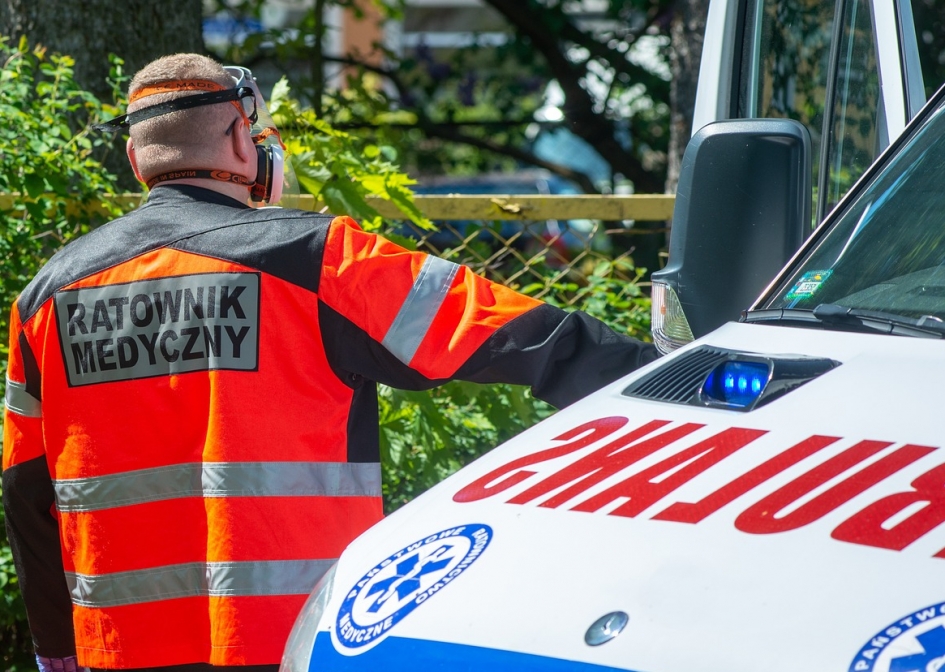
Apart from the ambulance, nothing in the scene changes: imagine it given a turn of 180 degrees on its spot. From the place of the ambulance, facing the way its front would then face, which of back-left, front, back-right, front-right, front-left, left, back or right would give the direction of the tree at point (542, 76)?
front-left

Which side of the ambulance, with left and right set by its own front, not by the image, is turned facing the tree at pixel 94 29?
right

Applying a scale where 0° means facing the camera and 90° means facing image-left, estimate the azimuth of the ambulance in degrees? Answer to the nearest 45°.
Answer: approximately 45°

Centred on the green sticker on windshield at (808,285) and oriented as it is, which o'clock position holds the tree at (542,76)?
The tree is roughly at 4 o'clock from the green sticker on windshield.

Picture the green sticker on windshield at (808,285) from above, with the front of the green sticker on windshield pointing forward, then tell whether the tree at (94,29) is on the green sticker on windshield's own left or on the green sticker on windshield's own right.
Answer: on the green sticker on windshield's own right
